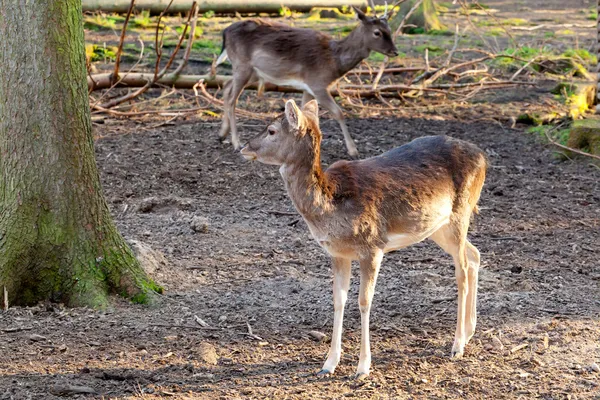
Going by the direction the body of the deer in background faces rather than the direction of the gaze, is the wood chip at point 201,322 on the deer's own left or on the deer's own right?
on the deer's own right

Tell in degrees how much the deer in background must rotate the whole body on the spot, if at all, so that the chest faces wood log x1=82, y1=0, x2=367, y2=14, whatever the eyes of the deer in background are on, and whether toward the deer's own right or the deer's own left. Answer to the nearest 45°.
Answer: approximately 90° to the deer's own left

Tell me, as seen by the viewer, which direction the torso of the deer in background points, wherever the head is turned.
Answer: to the viewer's right

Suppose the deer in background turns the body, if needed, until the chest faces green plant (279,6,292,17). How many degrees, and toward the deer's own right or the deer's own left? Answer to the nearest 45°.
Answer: approximately 90° to the deer's own left
